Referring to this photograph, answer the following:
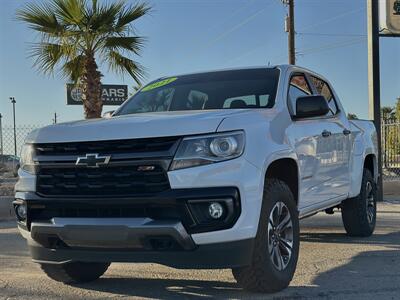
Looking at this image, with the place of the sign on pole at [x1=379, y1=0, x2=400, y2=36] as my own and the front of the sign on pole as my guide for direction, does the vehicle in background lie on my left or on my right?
on my right

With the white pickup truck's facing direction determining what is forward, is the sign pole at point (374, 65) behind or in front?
behind

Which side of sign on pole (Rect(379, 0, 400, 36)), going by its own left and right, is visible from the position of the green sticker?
front

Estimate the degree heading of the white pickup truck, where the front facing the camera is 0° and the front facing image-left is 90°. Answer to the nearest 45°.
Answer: approximately 45°

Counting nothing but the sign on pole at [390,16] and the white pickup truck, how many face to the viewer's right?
0

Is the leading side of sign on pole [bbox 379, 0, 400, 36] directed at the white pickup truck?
yes

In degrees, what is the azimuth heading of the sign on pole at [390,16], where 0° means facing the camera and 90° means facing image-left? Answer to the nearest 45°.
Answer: approximately 0°
